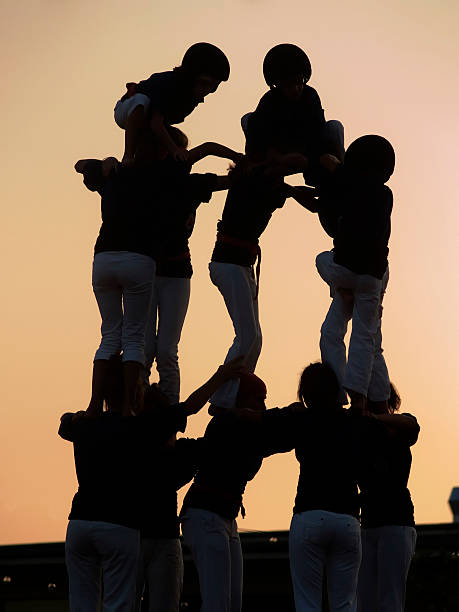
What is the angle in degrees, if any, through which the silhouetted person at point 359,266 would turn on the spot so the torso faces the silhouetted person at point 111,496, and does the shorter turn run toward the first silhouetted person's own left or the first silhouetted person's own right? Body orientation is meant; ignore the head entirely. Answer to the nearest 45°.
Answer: approximately 90° to the first silhouetted person's own left

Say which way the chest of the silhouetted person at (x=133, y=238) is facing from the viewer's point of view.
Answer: away from the camera

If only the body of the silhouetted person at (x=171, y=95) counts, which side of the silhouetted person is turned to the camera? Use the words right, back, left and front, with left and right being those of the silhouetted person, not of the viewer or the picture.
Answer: right
